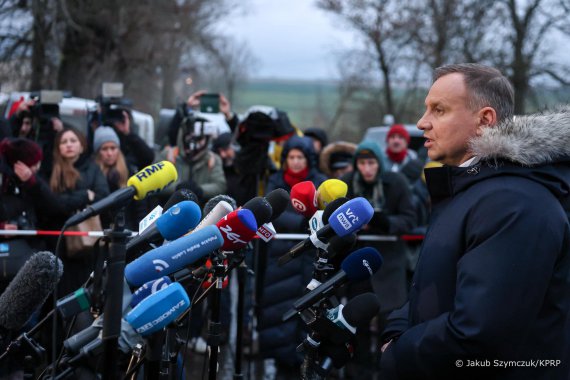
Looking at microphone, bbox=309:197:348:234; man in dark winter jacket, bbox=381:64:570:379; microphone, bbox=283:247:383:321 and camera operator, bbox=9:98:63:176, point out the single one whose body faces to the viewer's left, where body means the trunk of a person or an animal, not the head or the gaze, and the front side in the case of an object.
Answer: the man in dark winter jacket

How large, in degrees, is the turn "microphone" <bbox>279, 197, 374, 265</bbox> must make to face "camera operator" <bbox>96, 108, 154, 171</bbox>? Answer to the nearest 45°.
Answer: approximately 135° to its left

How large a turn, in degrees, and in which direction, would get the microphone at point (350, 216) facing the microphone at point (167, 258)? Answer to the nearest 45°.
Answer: approximately 135° to its right

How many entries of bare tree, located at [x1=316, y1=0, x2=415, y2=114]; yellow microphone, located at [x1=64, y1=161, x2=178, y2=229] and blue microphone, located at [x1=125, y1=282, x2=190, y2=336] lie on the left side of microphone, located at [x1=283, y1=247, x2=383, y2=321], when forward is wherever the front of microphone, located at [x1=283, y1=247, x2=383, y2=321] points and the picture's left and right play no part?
1

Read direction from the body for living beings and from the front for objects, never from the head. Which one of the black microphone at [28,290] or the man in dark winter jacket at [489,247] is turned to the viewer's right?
the black microphone

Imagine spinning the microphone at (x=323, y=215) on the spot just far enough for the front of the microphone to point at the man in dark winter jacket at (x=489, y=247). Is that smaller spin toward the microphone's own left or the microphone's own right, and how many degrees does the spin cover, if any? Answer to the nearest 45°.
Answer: approximately 45° to the microphone's own right

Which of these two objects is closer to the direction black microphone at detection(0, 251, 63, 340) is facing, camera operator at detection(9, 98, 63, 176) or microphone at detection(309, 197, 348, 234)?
the microphone

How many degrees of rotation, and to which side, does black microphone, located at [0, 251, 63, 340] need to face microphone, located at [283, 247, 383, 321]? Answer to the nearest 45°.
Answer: approximately 45° to its right

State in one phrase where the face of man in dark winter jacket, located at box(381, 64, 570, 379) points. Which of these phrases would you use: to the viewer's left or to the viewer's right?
to the viewer's left

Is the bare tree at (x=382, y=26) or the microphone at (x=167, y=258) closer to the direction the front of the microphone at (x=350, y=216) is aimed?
the bare tree

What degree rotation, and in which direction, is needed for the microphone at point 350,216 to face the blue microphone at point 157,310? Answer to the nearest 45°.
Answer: approximately 135° to its right

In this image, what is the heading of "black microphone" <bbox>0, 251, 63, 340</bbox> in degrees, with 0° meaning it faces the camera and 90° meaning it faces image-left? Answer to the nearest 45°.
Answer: approximately 270°

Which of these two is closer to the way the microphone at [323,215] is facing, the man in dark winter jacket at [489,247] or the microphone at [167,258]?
the man in dark winter jacket

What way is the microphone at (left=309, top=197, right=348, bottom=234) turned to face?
to the viewer's right

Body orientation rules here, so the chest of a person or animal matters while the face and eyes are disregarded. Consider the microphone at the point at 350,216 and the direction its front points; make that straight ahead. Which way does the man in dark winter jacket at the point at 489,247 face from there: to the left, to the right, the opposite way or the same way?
the opposite way

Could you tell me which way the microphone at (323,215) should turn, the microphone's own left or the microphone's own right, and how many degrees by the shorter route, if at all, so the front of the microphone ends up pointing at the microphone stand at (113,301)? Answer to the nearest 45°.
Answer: approximately 135° to the microphone's own right
